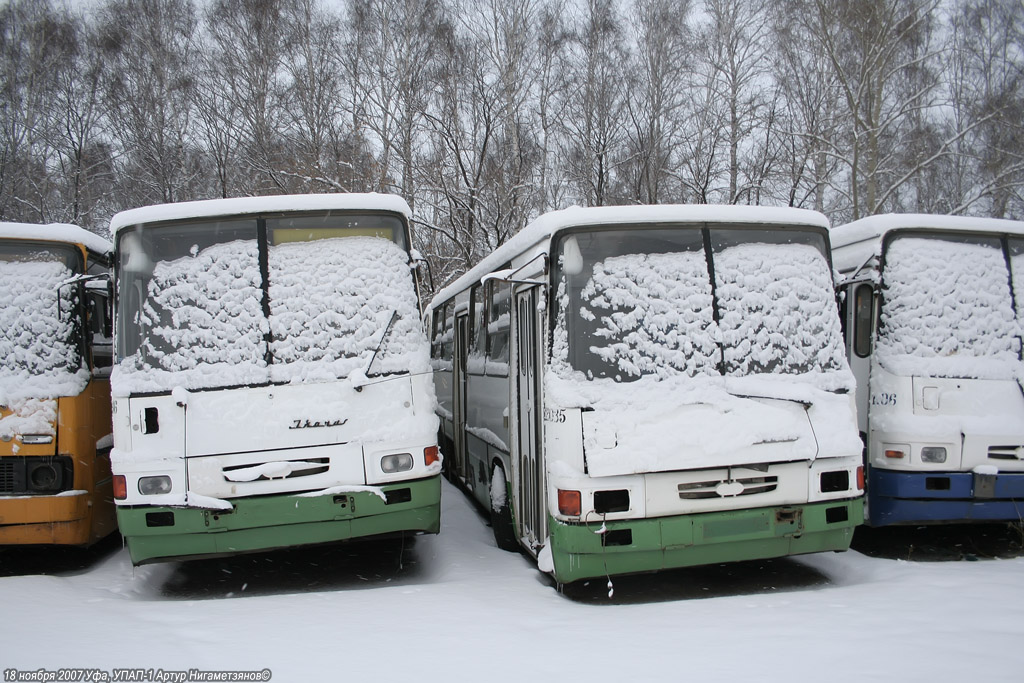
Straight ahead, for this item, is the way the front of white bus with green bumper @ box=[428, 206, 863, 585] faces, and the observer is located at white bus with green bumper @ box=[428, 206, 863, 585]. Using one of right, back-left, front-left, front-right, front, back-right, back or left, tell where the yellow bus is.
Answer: back-right

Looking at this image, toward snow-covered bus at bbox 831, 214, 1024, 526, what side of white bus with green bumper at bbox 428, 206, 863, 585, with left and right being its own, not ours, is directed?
left

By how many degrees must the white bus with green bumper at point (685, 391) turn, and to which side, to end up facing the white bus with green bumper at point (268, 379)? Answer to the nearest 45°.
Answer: approximately 135° to its right

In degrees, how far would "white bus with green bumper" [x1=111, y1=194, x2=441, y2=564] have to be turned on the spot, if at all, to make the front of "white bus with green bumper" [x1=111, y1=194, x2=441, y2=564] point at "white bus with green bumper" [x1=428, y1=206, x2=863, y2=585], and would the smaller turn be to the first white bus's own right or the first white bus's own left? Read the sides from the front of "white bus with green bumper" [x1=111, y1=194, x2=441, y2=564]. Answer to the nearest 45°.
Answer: approximately 45° to the first white bus's own left

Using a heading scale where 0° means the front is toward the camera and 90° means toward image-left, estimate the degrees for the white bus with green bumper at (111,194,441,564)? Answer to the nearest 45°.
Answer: approximately 0°

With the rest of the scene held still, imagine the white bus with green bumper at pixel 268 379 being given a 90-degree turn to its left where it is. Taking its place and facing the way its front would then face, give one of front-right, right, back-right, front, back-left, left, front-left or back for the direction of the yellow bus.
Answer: back-left

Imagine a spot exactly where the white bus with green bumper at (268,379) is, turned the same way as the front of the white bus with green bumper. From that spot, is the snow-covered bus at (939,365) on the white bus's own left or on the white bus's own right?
on the white bus's own left

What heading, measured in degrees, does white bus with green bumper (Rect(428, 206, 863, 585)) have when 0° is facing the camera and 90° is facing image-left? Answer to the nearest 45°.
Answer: approximately 315°
